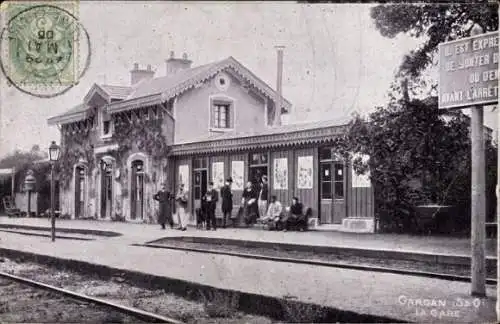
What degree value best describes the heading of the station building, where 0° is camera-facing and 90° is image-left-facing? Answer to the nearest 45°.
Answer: approximately 45°

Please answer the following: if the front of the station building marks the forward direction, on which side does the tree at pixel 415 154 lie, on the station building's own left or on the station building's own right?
on the station building's own left
